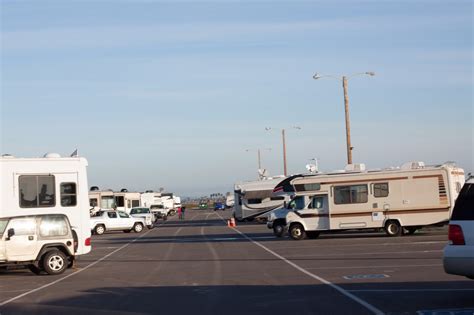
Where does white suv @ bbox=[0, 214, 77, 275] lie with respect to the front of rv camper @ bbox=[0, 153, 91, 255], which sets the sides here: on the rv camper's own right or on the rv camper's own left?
on the rv camper's own left

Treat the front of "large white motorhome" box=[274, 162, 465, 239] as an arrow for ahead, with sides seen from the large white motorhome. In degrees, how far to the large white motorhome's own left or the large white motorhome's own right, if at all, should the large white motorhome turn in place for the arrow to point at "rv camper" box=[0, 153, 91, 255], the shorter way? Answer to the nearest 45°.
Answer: approximately 45° to the large white motorhome's own left

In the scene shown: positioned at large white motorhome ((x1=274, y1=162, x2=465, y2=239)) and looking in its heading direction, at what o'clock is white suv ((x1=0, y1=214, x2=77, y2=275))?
The white suv is roughly at 10 o'clock from the large white motorhome.

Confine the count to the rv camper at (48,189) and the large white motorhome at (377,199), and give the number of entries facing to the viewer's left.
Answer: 2

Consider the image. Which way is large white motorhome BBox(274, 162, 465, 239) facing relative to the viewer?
to the viewer's left

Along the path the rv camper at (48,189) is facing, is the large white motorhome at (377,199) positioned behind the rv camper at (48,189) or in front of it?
behind

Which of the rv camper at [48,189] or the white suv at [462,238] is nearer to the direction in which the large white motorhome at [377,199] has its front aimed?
the rv camper
